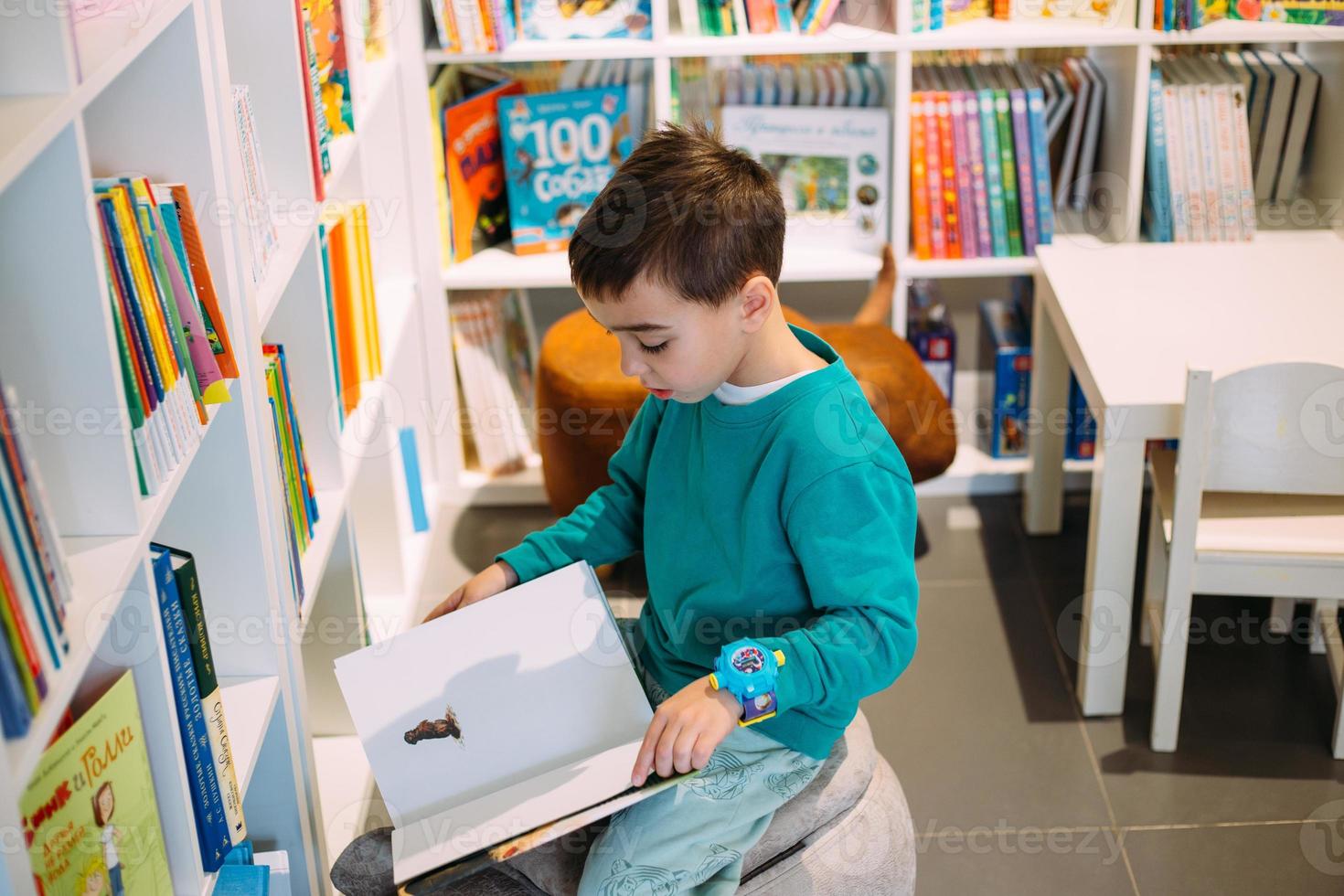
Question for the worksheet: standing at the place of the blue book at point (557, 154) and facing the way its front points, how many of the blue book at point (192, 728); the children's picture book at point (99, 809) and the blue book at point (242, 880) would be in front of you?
3

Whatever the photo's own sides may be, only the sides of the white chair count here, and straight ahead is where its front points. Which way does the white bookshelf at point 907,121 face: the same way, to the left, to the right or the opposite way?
the opposite way

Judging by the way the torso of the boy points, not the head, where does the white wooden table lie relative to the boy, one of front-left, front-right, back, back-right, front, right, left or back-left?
back

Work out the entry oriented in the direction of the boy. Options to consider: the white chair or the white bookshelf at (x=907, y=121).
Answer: the white bookshelf

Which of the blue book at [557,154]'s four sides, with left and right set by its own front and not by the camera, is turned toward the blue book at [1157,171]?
left

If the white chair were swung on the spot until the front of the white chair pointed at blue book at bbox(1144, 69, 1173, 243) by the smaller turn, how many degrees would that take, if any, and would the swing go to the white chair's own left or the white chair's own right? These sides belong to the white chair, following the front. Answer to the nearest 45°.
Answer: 0° — it already faces it

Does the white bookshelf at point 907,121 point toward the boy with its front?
yes

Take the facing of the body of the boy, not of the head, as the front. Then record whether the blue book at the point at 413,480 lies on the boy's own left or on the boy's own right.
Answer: on the boy's own right

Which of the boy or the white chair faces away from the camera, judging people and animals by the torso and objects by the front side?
the white chair
